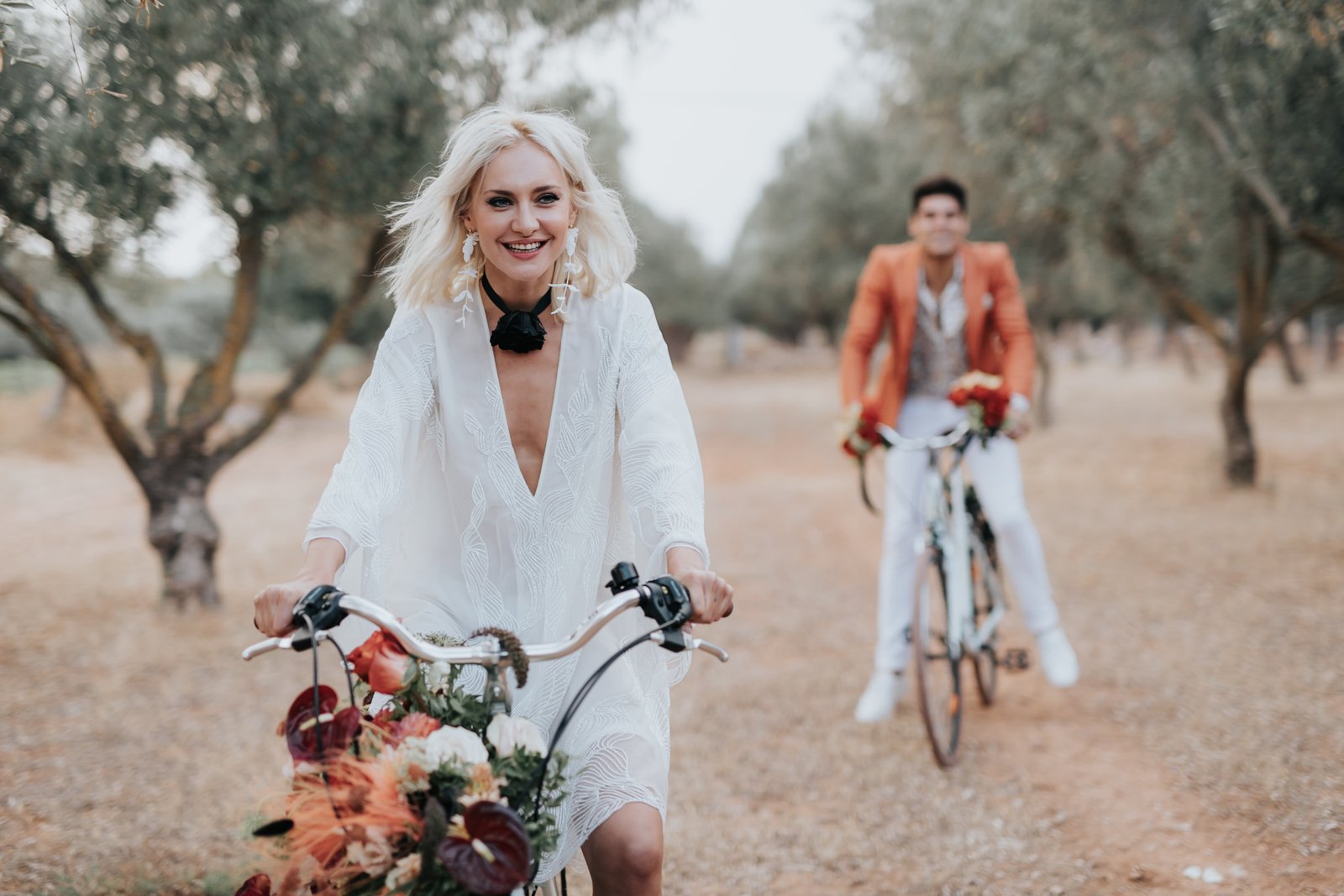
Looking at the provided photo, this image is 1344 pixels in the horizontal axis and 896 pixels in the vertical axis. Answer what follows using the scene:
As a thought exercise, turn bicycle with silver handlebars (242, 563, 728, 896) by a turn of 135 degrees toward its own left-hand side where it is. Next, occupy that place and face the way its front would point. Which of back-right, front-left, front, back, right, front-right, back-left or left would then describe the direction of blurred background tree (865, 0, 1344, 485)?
front

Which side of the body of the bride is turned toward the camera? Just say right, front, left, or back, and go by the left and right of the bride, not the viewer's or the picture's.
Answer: front

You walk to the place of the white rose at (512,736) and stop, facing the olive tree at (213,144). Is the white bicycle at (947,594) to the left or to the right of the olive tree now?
right

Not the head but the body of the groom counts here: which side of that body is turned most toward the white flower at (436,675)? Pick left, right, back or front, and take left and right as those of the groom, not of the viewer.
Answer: front

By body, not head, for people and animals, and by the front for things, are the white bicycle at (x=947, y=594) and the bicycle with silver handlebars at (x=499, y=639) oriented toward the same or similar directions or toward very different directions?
same or similar directions

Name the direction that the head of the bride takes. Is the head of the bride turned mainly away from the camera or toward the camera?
toward the camera

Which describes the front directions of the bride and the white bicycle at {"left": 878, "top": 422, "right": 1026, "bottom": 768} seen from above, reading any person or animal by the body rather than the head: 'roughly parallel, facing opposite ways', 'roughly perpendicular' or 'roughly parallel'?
roughly parallel

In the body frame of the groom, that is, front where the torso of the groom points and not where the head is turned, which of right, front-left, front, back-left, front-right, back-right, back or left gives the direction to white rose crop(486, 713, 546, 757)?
front

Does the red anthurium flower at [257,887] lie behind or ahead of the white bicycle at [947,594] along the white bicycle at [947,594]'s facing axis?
ahead

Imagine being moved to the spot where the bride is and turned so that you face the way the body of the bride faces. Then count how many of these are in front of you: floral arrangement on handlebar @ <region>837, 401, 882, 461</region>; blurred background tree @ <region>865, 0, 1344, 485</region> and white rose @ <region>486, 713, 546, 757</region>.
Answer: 1

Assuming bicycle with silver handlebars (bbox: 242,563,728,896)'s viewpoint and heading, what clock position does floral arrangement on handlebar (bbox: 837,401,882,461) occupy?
The floral arrangement on handlebar is roughly at 7 o'clock from the bicycle with silver handlebars.

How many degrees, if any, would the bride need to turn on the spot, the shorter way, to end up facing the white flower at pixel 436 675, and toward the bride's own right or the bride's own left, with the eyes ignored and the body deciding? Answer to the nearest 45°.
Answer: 0° — they already face it

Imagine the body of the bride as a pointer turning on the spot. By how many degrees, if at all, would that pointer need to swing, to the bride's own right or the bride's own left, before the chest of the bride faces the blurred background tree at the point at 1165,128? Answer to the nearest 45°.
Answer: approximately 135° to the bride's own left

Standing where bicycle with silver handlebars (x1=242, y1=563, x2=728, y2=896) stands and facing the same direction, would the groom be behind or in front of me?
behind

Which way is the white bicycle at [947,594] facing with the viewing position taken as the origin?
facing the viewer

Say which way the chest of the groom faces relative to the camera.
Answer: toward the camera
